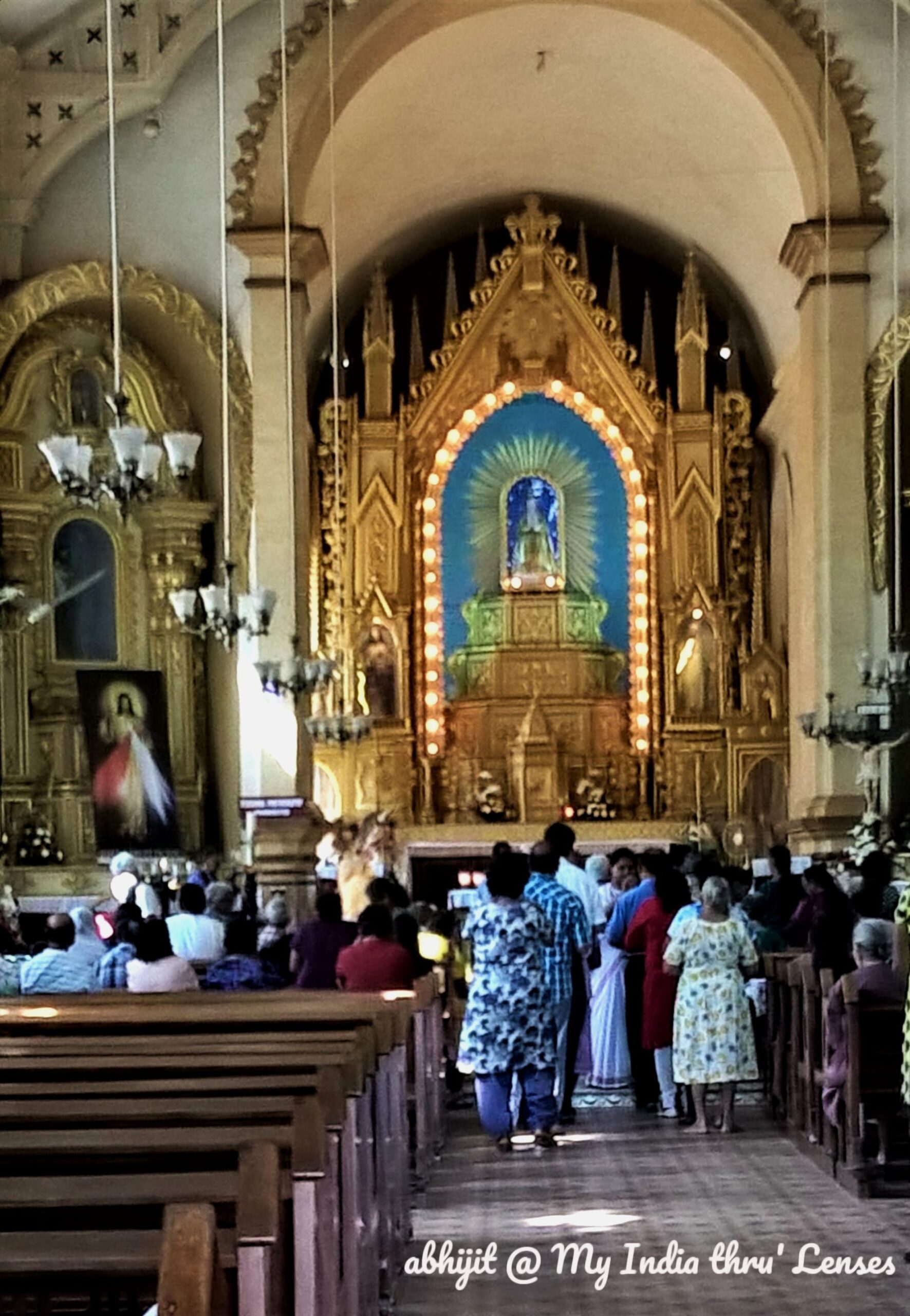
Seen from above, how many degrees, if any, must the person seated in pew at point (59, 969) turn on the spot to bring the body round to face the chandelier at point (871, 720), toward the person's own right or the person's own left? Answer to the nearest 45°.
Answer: approximately 45° to the person's own right

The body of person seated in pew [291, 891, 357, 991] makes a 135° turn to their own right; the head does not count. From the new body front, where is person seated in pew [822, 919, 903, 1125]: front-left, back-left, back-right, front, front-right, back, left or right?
front

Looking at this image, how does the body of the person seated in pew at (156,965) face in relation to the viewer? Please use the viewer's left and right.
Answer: facing away from the viewer

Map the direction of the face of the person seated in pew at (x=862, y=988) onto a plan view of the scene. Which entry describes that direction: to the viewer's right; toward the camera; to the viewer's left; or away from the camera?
away from the camera

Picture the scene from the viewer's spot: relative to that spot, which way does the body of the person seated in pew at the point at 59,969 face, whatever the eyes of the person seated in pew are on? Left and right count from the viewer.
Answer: facing away from the viewer

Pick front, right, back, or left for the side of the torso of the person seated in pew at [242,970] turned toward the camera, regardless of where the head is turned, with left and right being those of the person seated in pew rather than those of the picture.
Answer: back

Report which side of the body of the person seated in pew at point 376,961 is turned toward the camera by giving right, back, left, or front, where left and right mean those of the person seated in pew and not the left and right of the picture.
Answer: back

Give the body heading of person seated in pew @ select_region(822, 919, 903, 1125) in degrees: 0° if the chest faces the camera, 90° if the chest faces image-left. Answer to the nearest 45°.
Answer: approximately 180°

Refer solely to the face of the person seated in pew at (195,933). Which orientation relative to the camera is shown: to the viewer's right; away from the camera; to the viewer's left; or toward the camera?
away from the camera

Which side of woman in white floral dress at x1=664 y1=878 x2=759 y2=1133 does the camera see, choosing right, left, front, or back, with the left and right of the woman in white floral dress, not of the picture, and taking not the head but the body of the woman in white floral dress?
back

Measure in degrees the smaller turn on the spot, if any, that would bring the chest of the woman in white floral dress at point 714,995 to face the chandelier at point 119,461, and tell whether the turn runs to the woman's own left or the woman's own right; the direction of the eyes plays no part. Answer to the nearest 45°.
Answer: approximately 90° to the woman's own left

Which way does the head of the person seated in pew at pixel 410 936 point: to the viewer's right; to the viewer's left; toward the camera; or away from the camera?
away from the camera

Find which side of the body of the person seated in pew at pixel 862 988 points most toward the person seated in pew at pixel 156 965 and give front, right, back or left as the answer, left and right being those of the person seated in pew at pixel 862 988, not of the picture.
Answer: left
